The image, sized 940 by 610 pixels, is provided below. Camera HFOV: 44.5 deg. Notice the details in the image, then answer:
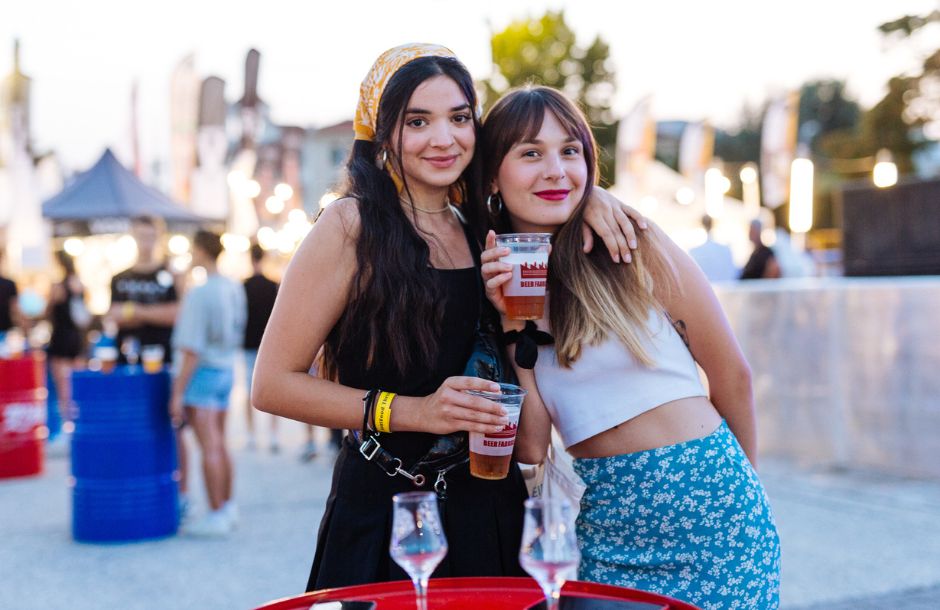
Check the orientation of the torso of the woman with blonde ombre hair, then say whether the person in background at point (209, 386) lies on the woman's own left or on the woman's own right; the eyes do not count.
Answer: on the woman's own right

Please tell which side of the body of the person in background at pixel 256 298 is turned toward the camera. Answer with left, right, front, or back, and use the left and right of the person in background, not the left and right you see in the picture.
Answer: back

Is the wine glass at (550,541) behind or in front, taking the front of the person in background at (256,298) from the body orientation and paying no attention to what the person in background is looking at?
behind

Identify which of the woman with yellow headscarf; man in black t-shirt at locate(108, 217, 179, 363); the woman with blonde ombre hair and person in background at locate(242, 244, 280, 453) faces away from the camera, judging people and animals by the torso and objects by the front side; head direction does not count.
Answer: the person in background

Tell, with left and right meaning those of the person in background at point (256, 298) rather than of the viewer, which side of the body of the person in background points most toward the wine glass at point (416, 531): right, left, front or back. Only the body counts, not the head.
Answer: back

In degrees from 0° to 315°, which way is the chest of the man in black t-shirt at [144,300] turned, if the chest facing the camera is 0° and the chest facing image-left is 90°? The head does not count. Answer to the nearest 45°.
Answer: approximately 0°

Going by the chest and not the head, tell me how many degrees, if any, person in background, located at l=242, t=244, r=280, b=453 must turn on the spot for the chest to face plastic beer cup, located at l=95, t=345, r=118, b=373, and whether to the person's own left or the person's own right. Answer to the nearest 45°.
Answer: approximately 180°

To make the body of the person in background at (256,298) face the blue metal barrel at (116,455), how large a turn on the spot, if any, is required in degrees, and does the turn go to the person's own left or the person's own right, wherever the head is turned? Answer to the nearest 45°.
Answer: approximately 180°

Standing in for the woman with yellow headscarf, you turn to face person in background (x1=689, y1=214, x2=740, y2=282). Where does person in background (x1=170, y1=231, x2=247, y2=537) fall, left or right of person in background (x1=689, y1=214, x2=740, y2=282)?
left
